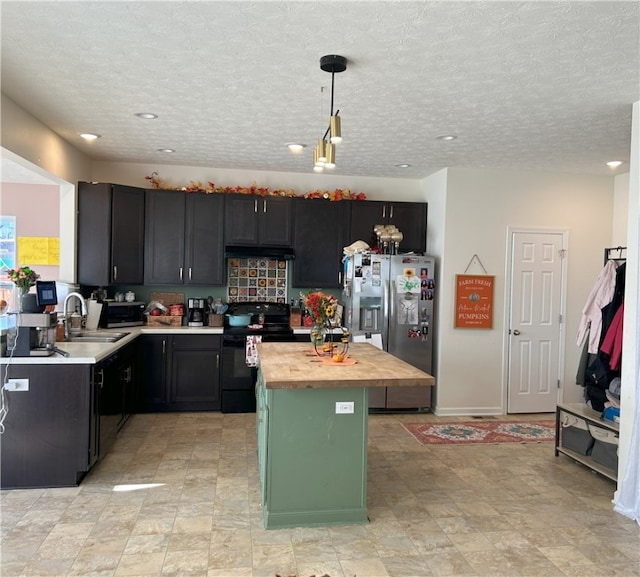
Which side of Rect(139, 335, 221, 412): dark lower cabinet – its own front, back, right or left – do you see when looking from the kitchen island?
front

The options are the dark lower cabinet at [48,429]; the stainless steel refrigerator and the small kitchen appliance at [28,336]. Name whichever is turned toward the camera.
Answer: the stainless steel refrigerator

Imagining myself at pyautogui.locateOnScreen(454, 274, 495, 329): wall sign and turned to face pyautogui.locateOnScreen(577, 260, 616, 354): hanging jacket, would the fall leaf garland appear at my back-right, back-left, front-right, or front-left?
back-right

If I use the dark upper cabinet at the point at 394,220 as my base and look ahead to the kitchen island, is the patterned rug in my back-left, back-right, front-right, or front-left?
front-left

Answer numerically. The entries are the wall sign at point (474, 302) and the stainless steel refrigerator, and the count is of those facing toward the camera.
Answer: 2

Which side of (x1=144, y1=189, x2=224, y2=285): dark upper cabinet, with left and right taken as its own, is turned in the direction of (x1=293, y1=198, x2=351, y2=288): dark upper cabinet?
left

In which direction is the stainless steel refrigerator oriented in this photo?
toward the camera

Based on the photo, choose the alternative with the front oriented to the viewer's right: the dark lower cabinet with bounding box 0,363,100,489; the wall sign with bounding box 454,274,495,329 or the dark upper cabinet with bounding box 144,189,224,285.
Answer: the dark lower cabinet

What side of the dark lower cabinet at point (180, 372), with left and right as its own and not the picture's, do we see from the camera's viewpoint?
front

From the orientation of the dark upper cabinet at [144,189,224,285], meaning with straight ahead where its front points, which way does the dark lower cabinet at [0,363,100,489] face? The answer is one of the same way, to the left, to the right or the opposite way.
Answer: to the left

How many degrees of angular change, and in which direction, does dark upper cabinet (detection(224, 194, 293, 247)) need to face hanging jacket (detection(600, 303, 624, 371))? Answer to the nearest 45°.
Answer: approximately 45° to its left

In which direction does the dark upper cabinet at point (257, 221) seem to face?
toward the camera
